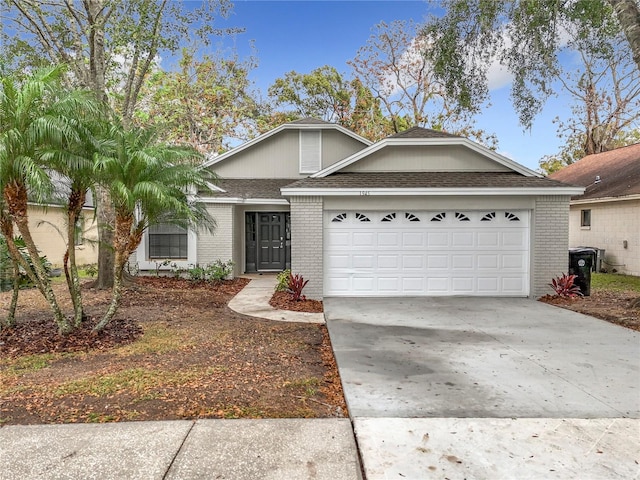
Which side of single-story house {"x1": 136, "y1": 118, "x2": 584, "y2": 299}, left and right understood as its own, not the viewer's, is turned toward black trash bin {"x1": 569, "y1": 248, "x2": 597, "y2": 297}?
left

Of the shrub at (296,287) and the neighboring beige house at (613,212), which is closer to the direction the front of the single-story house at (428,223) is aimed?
the shrub

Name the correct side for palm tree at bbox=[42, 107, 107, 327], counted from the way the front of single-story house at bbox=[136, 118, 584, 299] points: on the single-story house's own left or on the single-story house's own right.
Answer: on the single-story house's own right

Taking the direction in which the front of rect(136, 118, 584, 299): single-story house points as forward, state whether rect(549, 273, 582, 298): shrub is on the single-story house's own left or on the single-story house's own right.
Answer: on the single-story house's own left

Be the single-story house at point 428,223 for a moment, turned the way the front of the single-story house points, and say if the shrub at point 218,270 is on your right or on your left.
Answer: on your right

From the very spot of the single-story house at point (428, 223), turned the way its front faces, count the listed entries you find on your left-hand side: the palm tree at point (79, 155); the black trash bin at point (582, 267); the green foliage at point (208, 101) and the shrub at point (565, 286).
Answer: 2

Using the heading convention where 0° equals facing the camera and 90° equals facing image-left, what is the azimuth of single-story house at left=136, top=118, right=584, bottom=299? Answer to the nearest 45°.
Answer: approximately 0°

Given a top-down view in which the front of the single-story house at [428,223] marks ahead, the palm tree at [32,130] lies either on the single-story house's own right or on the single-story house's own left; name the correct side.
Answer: on the single-story house's own right

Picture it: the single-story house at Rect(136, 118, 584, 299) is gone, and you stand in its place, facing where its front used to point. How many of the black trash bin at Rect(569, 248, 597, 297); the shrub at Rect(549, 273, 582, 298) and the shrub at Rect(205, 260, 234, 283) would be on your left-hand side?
2

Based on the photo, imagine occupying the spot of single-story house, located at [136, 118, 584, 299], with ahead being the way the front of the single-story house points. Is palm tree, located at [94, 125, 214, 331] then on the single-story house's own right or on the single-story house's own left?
on the single-story house's own right

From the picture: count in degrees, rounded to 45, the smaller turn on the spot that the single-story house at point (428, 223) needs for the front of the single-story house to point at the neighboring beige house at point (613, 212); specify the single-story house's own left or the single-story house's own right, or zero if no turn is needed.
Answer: approximately 135° to the single-story house's own left

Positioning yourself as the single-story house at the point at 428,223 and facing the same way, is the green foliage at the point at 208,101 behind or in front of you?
behind
